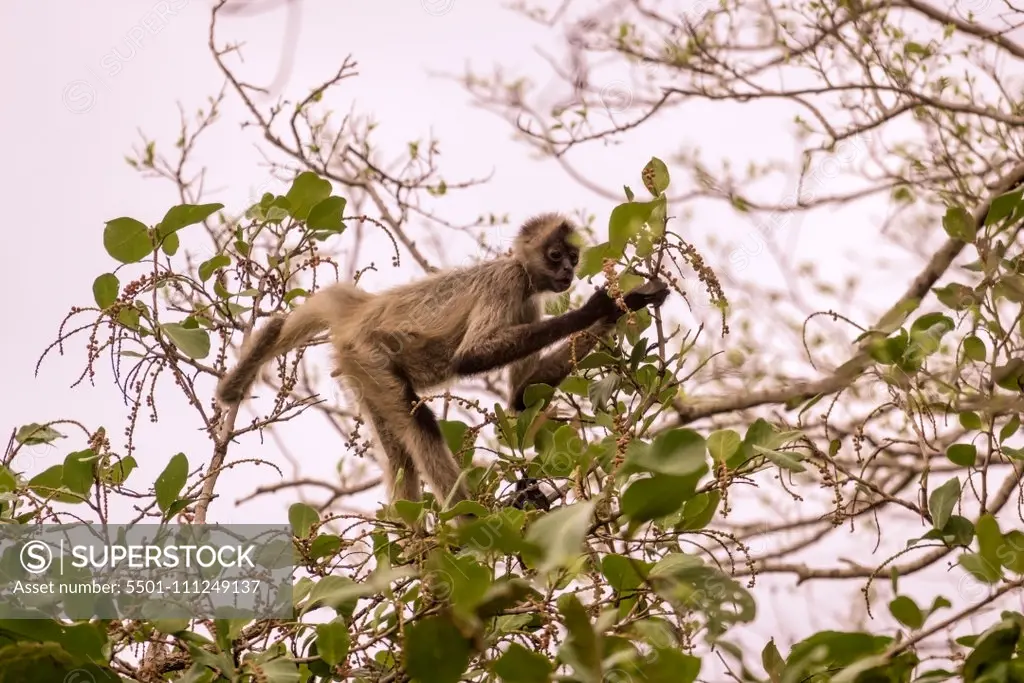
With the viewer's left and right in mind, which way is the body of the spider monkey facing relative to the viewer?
facing to the right of the viewer
